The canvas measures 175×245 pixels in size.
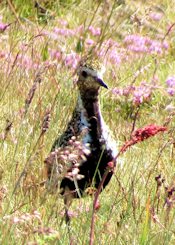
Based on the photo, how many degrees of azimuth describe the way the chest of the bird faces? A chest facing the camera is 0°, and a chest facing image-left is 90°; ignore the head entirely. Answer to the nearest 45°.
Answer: approximately 315°

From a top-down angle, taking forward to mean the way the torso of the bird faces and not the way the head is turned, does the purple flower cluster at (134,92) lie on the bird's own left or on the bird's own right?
on the bird's own left

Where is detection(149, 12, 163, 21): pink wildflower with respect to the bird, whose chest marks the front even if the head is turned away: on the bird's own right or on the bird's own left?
on the bird's own left

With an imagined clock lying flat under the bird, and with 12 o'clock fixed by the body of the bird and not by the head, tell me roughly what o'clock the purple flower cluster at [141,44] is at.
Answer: The purple flower cluster is roughly at 8 o'clock from the bird.
